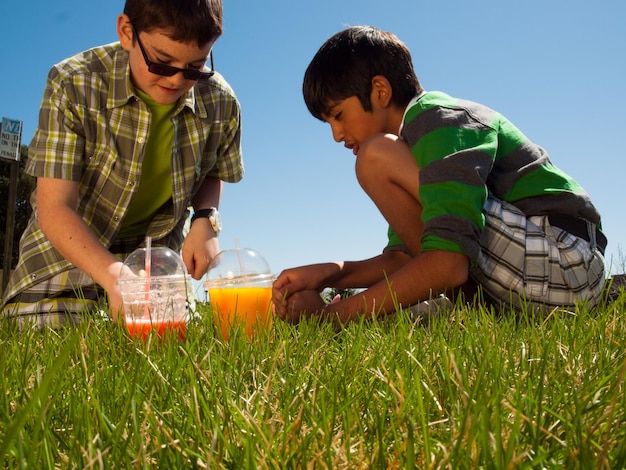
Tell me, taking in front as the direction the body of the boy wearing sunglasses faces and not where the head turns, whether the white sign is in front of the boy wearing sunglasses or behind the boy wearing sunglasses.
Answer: behind

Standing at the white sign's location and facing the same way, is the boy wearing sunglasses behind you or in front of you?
in front

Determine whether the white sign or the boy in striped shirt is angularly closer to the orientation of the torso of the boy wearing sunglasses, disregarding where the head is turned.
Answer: the boy in striped shirt

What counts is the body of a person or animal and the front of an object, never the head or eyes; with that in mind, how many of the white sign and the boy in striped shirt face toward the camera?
1

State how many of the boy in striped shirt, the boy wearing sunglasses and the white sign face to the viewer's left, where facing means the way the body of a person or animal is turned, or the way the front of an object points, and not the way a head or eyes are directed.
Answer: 1

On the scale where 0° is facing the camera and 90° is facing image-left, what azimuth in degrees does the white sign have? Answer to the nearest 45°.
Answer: approximately 0°

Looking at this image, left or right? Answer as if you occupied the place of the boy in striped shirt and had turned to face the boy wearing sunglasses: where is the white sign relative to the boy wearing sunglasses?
right

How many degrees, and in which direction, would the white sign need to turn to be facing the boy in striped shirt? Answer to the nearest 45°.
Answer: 0° — it already faces them

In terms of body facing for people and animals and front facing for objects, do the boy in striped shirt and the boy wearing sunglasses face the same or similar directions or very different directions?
very different directions

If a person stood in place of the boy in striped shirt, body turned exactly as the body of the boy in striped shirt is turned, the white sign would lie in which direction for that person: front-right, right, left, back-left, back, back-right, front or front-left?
front-right

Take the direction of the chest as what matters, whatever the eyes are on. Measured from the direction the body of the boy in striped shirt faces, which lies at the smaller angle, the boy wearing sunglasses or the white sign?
the boy wearing sunglasses

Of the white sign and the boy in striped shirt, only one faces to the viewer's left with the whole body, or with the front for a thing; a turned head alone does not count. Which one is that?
the boy in striped shirt

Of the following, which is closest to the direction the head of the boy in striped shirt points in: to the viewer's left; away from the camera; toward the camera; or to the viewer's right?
to the viewer's left

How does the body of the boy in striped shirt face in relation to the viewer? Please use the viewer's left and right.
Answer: facing to the left of the viewer

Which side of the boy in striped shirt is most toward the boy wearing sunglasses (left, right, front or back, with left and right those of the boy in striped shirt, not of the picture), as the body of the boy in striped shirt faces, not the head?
front
